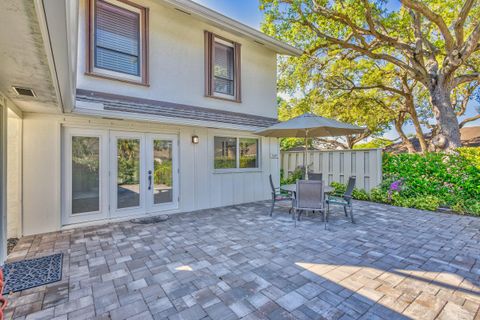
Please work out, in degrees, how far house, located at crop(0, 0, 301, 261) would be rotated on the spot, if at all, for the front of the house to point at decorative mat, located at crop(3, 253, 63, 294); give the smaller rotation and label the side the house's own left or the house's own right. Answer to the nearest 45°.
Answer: approximately 90° to the house's own right

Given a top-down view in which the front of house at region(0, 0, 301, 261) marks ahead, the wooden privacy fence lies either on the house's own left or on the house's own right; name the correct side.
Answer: on the house's own left

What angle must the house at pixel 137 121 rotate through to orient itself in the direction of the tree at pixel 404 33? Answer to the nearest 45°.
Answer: approximately 45° to its left

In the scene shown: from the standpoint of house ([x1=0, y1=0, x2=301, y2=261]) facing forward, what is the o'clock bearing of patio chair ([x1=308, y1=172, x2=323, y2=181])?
The patio chair is roughly at 11 o'clock from the house.

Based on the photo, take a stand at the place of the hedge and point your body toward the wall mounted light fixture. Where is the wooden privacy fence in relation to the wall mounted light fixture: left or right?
right

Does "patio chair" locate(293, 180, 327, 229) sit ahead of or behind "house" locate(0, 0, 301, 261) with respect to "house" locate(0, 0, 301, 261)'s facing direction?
ahead
